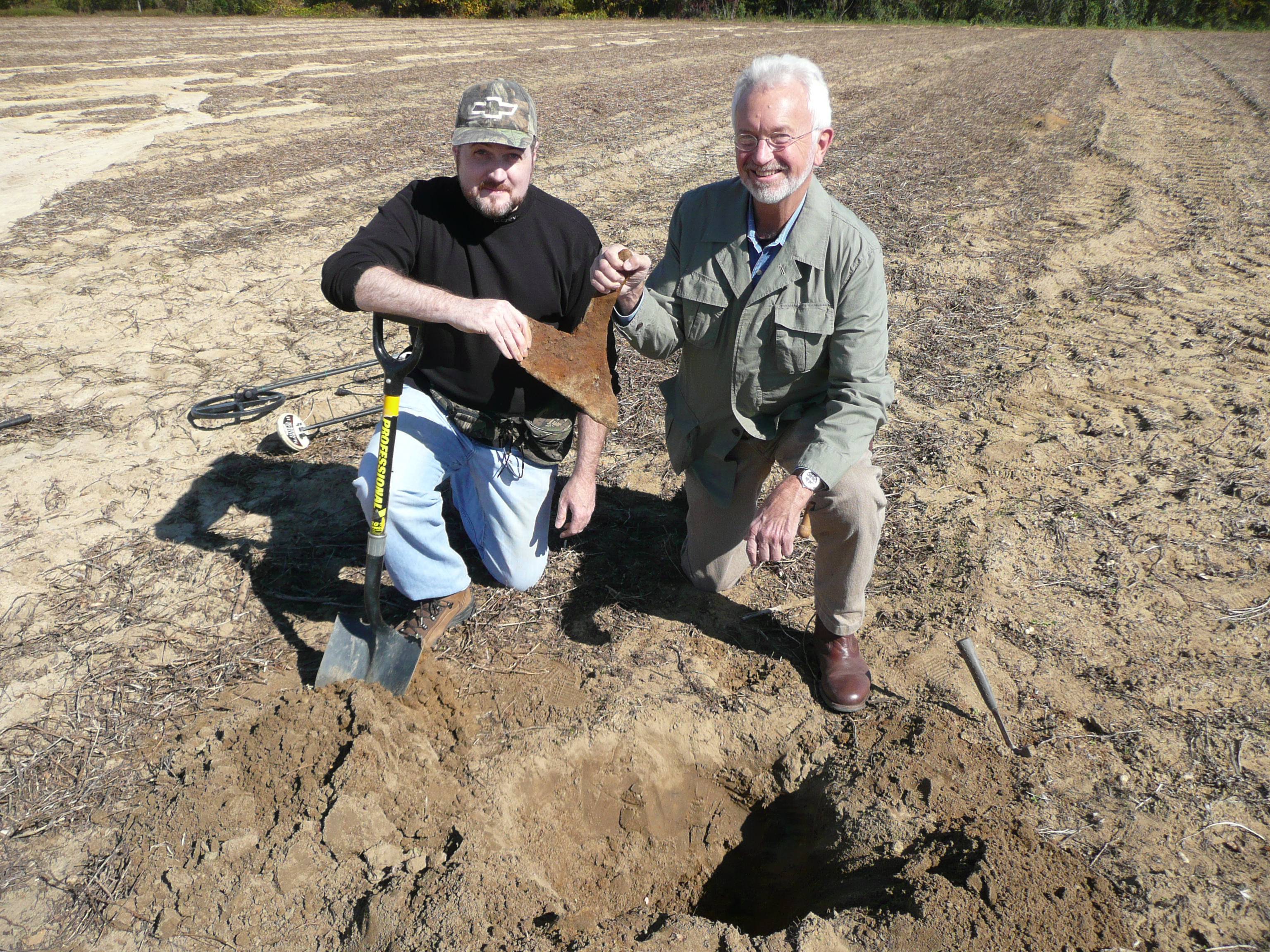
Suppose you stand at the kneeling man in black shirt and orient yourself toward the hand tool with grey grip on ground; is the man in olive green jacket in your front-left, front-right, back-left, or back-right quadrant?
front-left

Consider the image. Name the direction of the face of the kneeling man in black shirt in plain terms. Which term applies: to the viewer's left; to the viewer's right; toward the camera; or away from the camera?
toward the camera

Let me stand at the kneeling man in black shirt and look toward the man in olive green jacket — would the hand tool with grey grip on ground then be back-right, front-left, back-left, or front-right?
front-right

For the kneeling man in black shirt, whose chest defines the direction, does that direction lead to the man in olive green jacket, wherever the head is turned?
no

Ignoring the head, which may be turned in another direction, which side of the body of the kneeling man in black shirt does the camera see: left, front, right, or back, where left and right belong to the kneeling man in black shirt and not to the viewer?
front

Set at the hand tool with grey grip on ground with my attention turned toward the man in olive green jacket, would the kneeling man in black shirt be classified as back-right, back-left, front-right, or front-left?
front-left

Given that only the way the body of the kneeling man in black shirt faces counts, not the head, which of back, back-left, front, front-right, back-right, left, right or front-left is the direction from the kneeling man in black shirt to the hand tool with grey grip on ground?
front-left

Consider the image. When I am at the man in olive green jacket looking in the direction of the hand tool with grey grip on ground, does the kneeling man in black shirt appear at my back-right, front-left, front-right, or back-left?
back-right

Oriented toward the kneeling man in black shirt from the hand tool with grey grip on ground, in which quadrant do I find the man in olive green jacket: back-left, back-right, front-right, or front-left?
front-right
